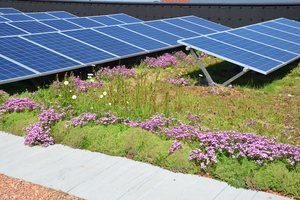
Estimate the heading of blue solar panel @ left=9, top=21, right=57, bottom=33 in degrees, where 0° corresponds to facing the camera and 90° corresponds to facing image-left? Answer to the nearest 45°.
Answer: approximately 315°

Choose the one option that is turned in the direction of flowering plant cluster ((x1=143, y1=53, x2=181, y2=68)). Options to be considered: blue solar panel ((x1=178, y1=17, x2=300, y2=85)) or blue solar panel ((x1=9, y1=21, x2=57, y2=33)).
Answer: blue solar panel ((x1=9, y1=21, x2=57, y2=33))

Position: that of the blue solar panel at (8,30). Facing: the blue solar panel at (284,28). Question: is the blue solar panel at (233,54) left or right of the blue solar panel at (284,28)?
right

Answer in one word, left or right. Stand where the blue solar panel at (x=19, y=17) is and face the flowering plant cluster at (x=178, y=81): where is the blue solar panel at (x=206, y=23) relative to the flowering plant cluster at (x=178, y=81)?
left

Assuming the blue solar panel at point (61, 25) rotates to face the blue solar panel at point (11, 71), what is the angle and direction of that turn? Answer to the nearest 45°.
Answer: approximately 45° to its right

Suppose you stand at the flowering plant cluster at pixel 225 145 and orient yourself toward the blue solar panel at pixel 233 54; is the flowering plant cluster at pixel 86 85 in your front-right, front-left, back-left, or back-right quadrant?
front-left

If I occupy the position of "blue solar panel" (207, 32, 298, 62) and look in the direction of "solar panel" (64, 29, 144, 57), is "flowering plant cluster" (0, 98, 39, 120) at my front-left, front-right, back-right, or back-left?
front-left

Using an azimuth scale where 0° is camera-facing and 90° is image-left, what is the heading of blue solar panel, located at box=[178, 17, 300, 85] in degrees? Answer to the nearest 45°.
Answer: approximately 315°
